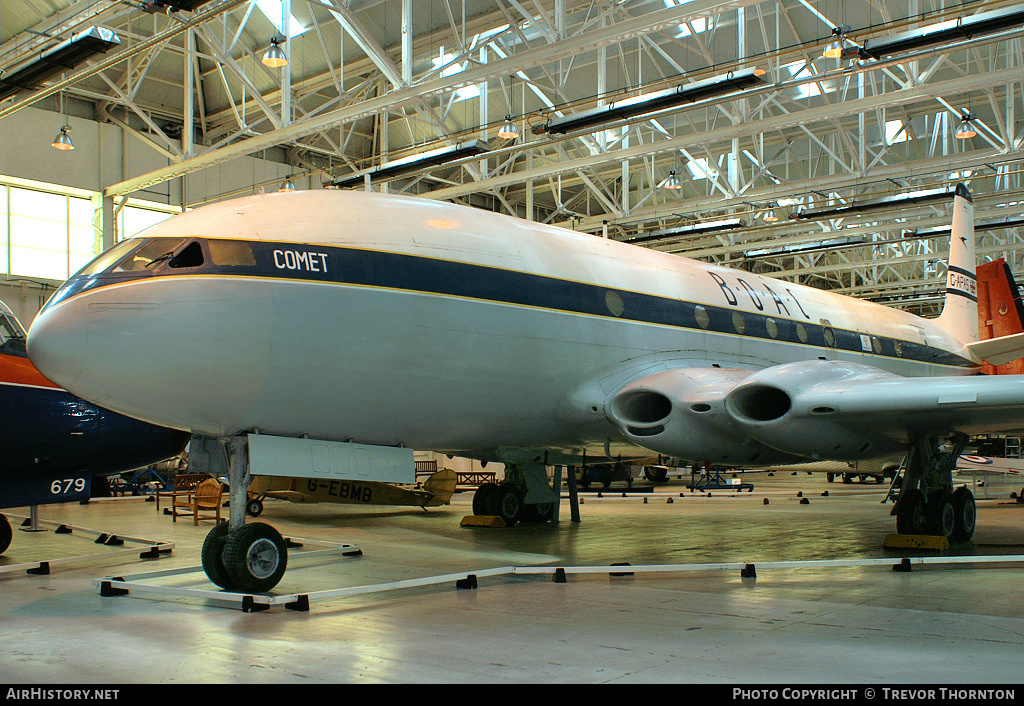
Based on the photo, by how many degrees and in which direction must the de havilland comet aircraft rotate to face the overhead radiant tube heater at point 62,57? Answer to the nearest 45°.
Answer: approximately 90° to its right

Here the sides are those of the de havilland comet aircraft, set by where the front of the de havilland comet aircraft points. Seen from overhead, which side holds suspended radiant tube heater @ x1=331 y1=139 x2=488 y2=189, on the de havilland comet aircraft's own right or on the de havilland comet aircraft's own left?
on the de havilland comet aircraft's own right

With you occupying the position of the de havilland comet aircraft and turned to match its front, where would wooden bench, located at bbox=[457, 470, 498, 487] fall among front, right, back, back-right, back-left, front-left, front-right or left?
back-right

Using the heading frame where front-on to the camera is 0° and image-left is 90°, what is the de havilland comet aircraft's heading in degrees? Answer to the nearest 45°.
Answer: approximately 45°

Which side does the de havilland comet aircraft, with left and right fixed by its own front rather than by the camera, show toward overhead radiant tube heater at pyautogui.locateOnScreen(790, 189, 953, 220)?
back
